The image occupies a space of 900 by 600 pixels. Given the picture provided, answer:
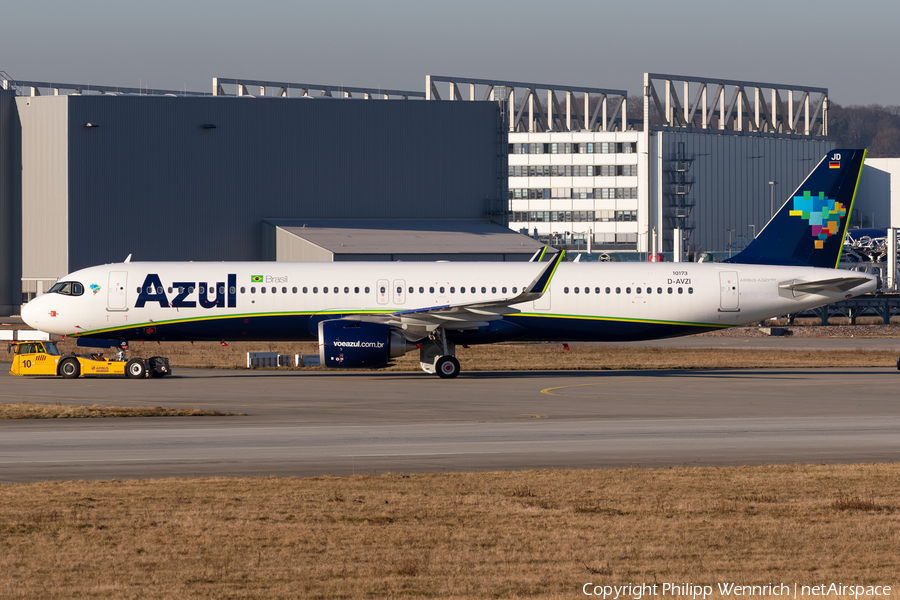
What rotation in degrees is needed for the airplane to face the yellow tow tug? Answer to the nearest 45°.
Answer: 0° — it already faces it

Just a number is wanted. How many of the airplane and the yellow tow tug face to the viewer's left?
2

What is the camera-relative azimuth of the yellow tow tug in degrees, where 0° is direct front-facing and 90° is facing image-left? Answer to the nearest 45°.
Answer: approximately 90°

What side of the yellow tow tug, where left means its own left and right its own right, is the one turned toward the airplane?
back

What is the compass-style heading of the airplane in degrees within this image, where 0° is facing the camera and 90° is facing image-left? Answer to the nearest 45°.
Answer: approximately 90°
